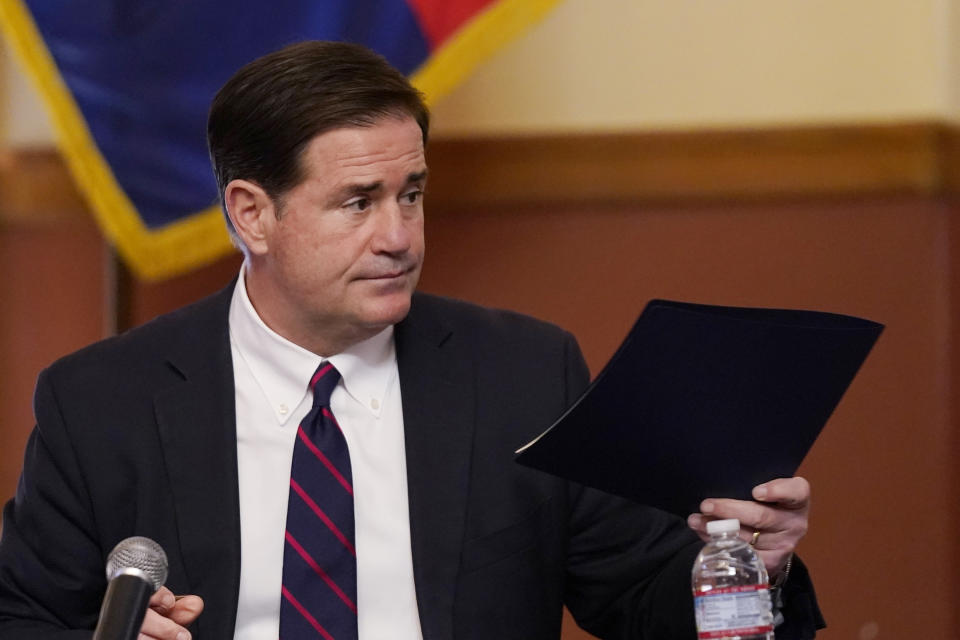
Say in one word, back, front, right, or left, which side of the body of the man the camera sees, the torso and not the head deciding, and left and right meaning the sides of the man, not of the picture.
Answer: front

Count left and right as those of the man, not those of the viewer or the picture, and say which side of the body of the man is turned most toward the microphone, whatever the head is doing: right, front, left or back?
front

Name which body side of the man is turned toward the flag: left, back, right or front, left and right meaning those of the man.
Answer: back

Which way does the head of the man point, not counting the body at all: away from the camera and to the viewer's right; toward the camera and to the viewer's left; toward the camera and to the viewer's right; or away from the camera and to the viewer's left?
toward the camera and to the viewer's right

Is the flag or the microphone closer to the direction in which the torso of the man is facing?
the microphone
